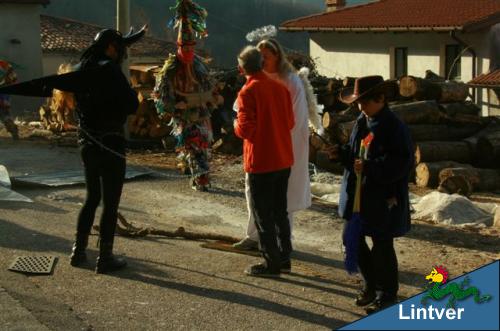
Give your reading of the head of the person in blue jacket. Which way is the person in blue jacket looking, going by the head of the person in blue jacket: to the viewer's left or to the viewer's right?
to the viewer's left

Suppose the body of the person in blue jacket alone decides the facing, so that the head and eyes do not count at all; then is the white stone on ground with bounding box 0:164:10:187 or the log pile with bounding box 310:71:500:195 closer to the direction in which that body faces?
the white stone on ground

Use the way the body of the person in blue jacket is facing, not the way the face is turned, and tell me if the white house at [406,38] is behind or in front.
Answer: behind

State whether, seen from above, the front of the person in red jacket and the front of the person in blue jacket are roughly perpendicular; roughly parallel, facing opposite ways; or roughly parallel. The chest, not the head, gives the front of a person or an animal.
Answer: roughly perpendicular

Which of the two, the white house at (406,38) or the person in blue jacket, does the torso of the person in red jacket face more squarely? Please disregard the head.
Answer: the white house

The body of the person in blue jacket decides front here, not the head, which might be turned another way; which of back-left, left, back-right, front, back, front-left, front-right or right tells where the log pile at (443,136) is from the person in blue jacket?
back-right

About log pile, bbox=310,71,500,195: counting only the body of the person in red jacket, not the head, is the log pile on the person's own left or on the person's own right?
on the person's own right

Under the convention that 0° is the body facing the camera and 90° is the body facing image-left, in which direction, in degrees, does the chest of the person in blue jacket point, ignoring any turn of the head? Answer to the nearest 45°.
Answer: approximately 45°

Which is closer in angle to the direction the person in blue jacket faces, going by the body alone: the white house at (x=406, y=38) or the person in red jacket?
the person in red jacket

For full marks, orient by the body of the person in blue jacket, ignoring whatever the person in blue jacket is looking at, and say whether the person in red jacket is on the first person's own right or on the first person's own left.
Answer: on the first person's own right

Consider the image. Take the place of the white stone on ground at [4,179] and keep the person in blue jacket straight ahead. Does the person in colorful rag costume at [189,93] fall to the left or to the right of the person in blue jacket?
left
